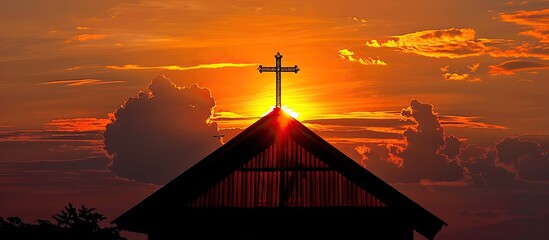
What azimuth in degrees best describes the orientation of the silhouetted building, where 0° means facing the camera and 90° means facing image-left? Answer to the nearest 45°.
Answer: approximately 0°
